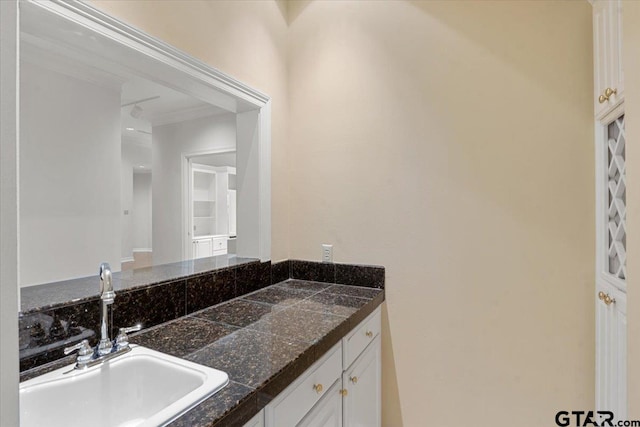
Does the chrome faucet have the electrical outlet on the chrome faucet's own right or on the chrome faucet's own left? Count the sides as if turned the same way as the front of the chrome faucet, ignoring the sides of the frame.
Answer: on the chrome faucet's own left

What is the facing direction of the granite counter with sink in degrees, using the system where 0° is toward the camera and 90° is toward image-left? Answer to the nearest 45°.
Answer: approximately 315°

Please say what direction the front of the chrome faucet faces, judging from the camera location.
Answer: facing the viewer and to the right of the viewer

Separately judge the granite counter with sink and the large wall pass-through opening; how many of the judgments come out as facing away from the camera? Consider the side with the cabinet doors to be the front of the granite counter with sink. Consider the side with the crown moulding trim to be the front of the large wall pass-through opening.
0
